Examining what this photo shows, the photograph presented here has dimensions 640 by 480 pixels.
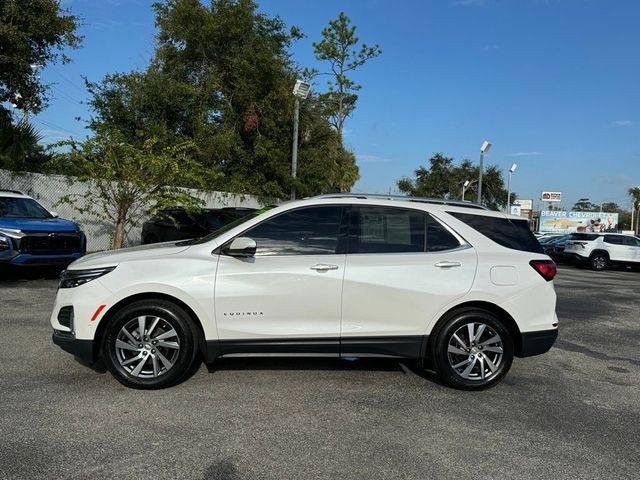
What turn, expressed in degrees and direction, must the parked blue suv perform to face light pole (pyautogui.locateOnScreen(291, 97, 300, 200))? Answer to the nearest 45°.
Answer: approximately 90° to its left

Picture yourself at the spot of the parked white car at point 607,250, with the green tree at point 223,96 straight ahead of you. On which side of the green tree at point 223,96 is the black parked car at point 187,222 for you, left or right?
left

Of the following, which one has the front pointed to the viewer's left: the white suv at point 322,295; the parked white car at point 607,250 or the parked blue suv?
the white suv

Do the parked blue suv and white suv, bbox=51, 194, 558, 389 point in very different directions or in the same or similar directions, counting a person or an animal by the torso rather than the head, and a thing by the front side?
very different directions

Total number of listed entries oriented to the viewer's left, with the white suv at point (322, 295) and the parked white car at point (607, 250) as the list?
1

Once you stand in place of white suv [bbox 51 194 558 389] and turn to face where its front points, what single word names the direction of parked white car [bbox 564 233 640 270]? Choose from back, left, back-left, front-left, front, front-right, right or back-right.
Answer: back-right

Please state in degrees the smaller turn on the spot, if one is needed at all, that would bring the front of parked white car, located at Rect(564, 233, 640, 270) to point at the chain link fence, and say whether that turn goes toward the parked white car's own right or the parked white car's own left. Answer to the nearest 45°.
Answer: approximately 180°

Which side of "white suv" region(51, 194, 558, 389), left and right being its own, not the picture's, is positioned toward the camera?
left

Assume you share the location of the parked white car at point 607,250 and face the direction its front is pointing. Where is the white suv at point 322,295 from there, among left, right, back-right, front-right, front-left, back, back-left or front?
back-right

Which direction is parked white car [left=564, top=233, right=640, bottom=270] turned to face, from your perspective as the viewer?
facing away from the viewer and to the right of the viewer

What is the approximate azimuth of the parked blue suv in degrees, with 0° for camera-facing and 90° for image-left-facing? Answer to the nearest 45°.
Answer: approximately 315°

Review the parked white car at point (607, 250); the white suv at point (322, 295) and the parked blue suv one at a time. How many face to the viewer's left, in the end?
1

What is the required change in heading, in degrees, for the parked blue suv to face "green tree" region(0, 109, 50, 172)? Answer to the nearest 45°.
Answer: approximately 135° to its left
